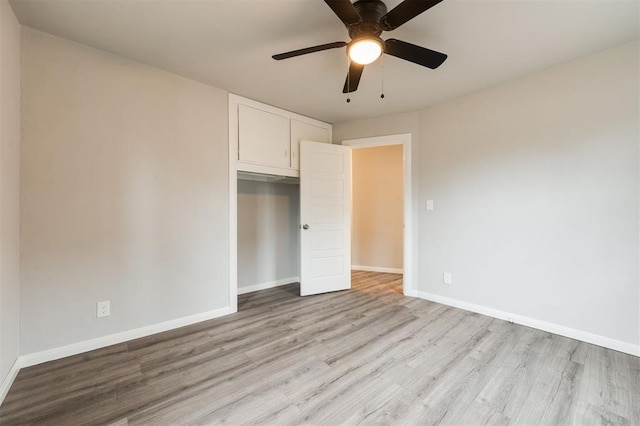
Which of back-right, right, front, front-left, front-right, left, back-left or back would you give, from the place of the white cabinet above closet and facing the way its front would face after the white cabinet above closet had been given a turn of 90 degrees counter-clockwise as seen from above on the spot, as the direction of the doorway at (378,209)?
front

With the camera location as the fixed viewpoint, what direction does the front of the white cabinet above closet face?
facing the viewer and to the right of the viewer

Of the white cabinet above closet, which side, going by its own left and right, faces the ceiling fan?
front

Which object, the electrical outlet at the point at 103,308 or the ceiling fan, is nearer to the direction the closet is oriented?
the ceiling fan

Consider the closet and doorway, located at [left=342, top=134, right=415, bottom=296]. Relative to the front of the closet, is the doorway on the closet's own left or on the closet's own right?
on the closet's own left
